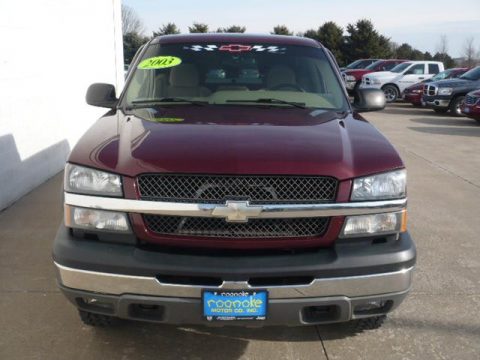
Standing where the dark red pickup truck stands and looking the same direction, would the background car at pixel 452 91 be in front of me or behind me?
behind

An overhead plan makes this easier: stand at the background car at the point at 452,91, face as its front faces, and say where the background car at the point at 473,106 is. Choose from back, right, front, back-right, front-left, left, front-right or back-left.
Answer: front-left

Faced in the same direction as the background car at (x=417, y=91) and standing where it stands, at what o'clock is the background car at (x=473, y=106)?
the background car at (x=473, y=106) is roughly at 10 o'clock from the background car at (x=417, y=91).

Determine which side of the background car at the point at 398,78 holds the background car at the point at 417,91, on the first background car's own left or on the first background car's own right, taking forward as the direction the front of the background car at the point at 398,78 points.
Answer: on the first background car's own left

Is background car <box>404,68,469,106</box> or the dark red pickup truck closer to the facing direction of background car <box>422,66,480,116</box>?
the dark red pickup truck

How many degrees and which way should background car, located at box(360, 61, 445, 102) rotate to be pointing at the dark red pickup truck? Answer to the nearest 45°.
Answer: approximately 45° to its left

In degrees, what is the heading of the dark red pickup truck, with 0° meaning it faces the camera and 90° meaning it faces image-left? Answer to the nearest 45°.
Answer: approximately 0°

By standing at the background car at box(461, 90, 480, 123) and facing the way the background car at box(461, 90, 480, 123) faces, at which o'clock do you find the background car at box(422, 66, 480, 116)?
the background car at box(422, 66, 480, 116) is roughly at 4 o'clock from the background car at box(461, 90, 480, 123).
